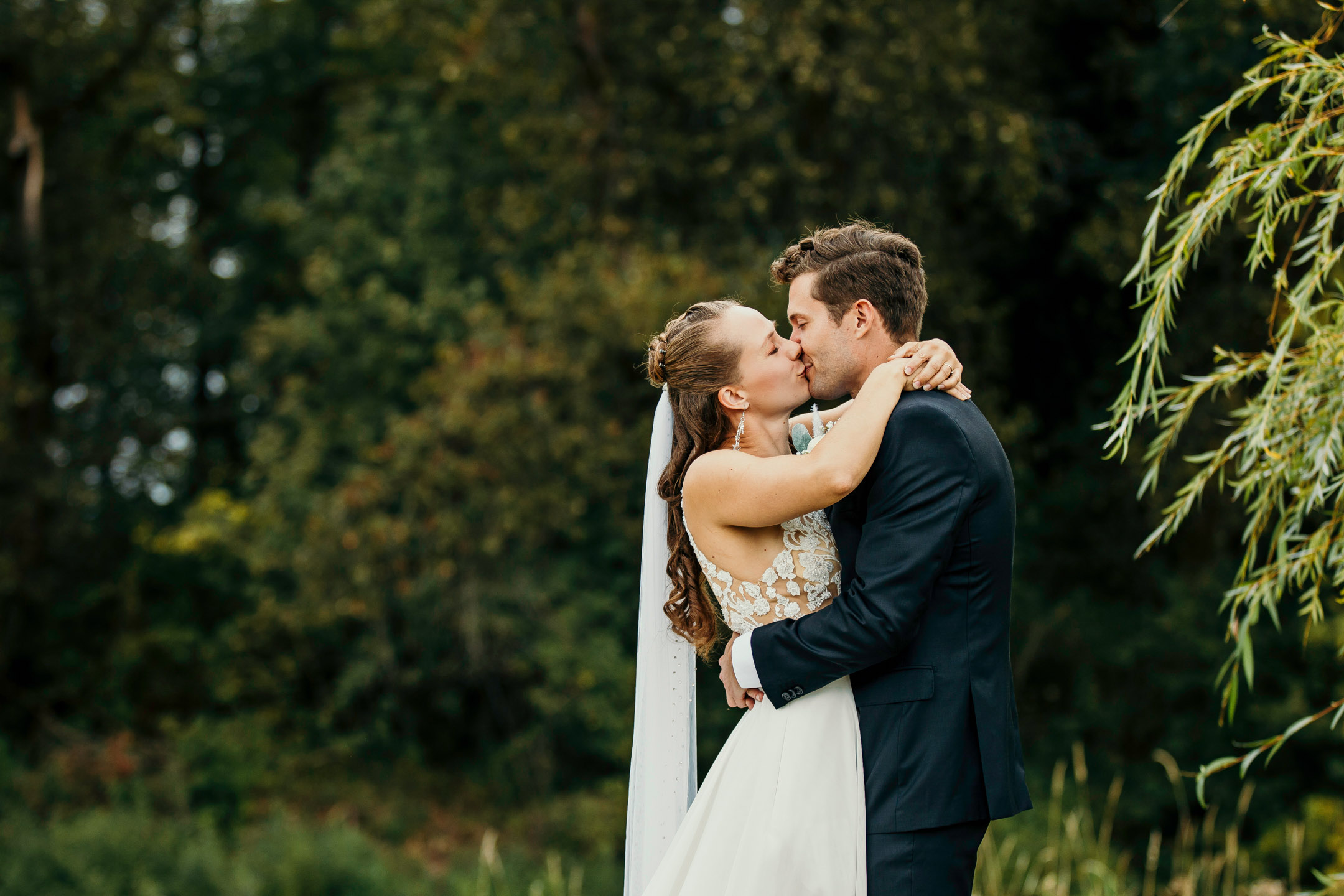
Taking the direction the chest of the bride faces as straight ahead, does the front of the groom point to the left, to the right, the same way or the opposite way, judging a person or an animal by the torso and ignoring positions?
the opposite way

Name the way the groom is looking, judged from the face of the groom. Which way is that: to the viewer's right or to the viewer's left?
to the viewer's left

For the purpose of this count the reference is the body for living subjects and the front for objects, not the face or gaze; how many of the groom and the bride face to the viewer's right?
1

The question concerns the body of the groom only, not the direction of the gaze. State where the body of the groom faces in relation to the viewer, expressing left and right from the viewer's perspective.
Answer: facing to the left of the viewer

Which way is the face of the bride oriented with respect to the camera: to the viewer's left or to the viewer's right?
to the viewer's right

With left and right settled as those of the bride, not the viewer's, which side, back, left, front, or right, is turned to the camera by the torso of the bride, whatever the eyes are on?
right
